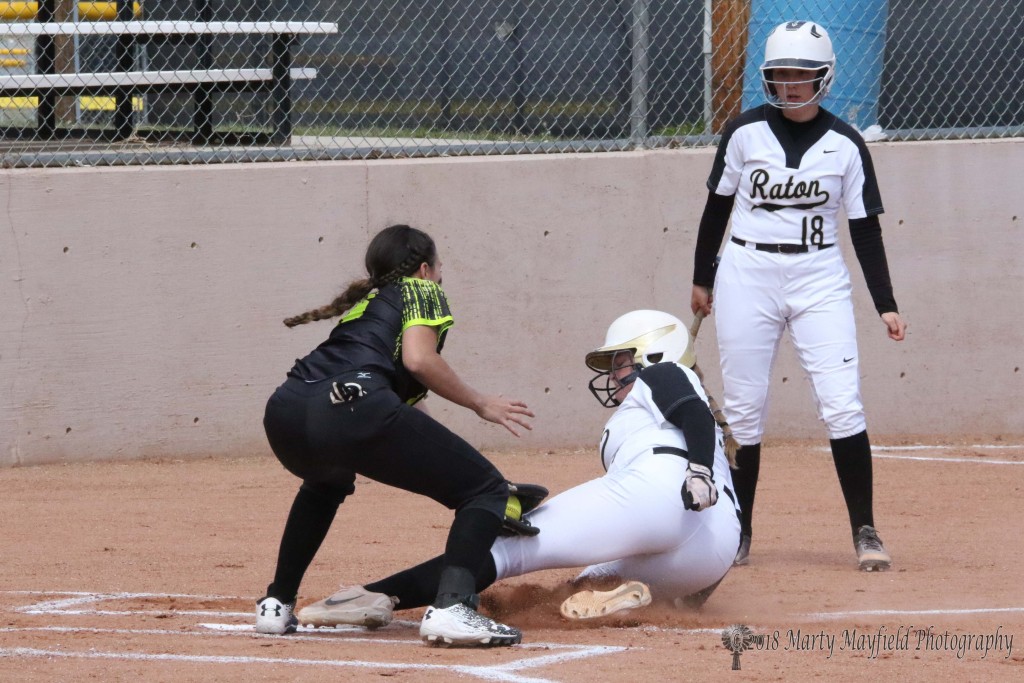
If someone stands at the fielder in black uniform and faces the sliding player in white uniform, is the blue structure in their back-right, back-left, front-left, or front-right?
front-left

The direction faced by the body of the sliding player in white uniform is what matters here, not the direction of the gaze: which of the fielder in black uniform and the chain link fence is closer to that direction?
the fielder in black uniform

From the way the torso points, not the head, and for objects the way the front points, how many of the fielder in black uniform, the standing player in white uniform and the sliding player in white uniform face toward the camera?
1

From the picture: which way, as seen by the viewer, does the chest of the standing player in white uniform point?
toward the camera

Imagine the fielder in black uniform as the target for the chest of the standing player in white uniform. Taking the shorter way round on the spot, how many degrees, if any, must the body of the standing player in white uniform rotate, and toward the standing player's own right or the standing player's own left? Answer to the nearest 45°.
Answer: approximately 45° to the standing player's own right

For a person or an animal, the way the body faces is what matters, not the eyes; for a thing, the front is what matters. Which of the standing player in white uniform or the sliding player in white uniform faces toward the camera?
the standing player in white uniform

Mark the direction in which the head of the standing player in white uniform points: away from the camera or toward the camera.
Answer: toward the camera

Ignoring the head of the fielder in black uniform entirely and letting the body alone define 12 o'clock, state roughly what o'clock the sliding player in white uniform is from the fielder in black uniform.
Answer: The sliding player in white uniform is roughly at 1 o'clock from the fielder in black uniform.

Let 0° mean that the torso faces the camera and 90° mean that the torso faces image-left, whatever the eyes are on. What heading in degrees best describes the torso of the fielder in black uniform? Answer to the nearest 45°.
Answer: approximately 225°

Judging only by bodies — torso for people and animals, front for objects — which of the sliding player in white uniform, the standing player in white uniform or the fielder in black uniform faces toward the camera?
the standing player in white uniform

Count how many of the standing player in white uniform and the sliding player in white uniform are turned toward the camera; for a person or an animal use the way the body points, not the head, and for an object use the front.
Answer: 1

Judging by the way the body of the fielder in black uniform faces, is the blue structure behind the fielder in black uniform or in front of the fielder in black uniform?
in front

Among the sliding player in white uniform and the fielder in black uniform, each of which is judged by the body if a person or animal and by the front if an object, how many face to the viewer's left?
1

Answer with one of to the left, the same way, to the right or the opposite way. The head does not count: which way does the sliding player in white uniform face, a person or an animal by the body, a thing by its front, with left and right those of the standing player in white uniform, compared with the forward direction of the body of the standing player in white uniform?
to the right

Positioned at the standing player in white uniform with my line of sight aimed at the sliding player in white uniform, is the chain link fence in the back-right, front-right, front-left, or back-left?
back-right

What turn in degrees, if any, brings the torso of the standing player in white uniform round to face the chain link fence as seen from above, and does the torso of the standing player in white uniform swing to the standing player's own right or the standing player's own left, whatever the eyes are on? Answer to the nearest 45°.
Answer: approximately 135° to the standing player's own right

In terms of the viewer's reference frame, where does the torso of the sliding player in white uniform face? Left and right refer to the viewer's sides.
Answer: facing to the left of the viewer

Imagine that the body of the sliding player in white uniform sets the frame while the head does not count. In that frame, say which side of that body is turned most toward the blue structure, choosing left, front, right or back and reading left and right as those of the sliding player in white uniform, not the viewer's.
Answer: right

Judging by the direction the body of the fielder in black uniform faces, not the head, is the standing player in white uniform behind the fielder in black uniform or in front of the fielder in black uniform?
in front
